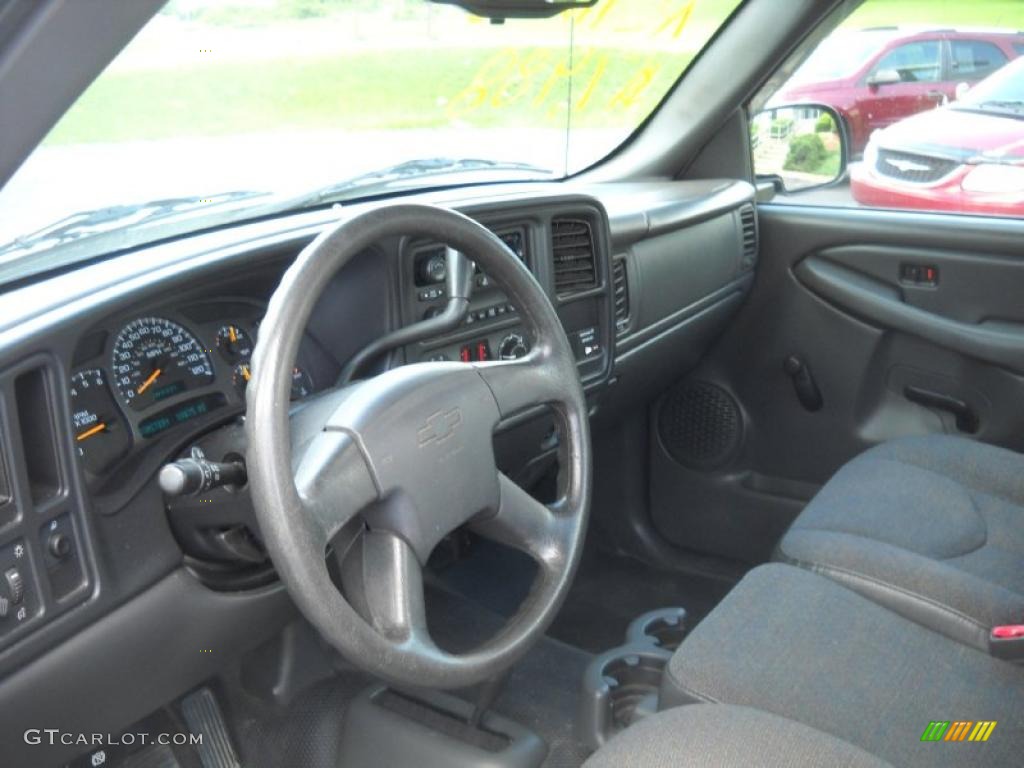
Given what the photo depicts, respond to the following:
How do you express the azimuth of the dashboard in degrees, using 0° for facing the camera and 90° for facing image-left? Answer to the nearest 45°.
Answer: approximately 315°

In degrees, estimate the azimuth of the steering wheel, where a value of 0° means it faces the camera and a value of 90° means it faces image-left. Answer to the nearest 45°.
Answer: approximately 315°
